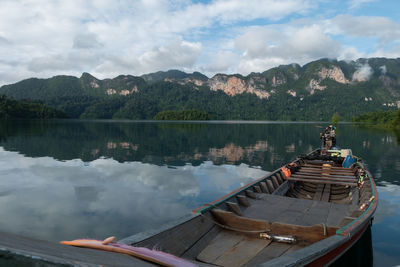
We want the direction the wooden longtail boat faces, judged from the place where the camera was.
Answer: facing the viewer and to the left of the viewer
